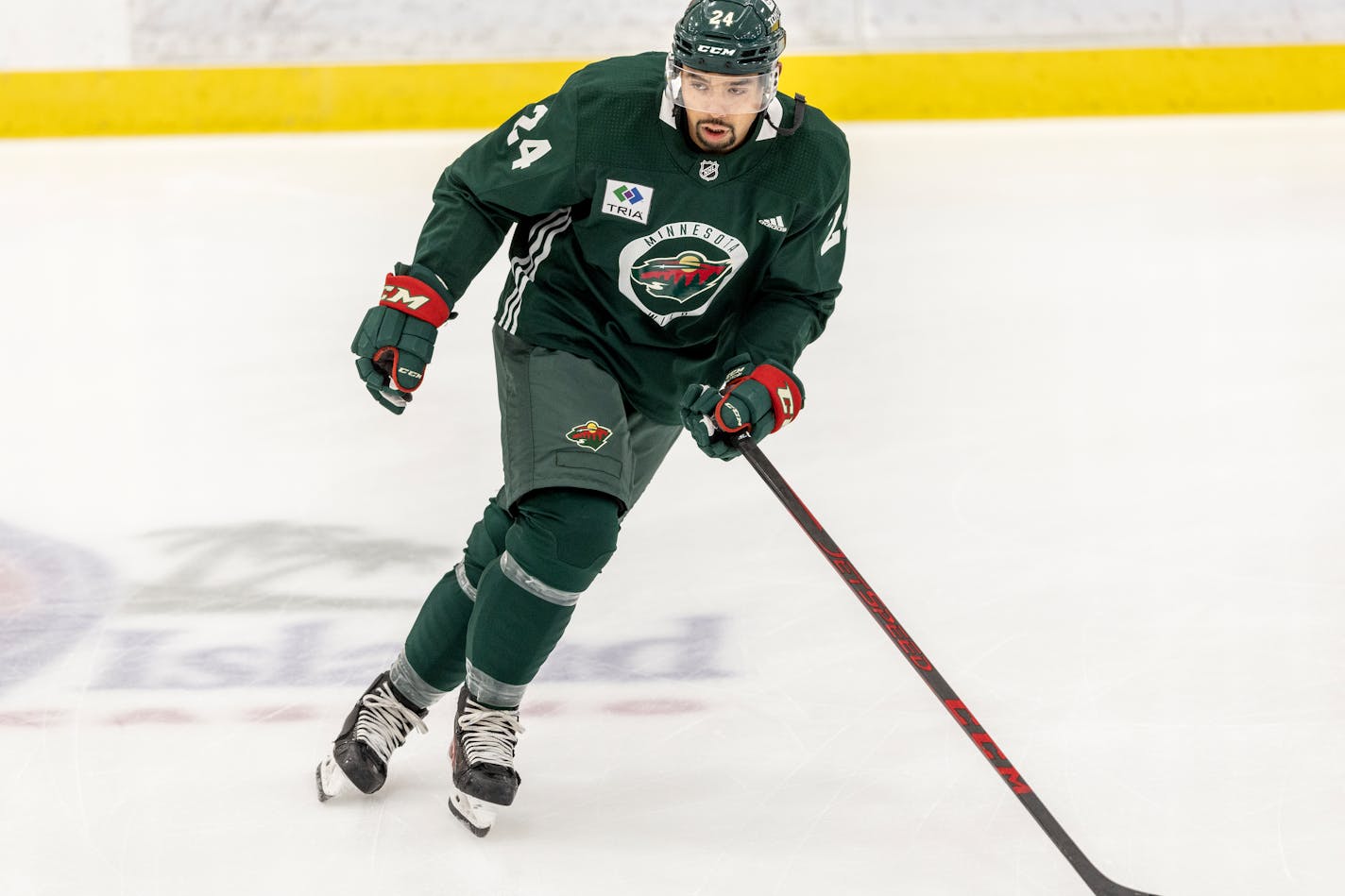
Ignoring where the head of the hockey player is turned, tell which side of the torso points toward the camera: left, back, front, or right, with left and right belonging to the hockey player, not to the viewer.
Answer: front

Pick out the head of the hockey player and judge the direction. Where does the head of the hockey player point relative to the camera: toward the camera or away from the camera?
toward the camera
